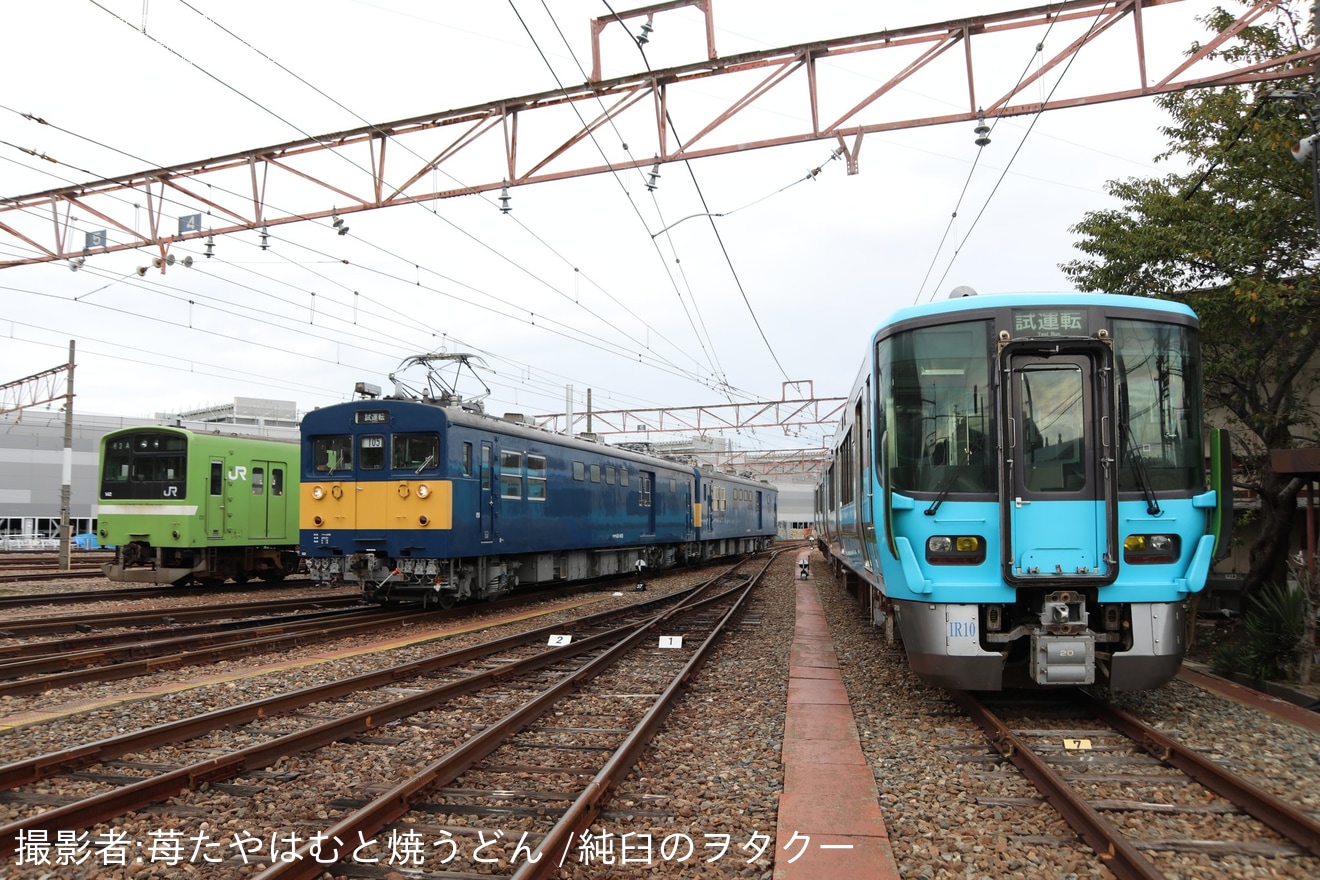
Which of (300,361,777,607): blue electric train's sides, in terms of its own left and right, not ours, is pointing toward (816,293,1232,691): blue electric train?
left

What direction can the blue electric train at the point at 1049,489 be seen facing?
toward the camera

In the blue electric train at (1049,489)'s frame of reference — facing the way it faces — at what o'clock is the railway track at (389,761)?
The railway track is roughly at 2 o'clock from the blue electric train.

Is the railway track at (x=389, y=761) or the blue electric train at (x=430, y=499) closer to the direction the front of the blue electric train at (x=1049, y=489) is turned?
the railway track

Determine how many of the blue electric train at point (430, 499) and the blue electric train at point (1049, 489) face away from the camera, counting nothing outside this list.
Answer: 0

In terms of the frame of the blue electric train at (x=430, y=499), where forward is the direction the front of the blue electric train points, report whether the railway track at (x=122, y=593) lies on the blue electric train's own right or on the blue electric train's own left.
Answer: on the blue electric train's own right

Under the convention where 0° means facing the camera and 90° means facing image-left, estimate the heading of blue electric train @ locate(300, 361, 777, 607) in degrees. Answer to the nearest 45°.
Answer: approximately 45°

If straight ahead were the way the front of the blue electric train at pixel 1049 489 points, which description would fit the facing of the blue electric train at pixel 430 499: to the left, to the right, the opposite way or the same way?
the same way

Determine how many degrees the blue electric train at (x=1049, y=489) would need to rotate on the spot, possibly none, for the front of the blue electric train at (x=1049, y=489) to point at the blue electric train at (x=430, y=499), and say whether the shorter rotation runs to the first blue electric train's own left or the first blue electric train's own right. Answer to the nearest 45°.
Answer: approximately 135° to the first blue electric train's own right
